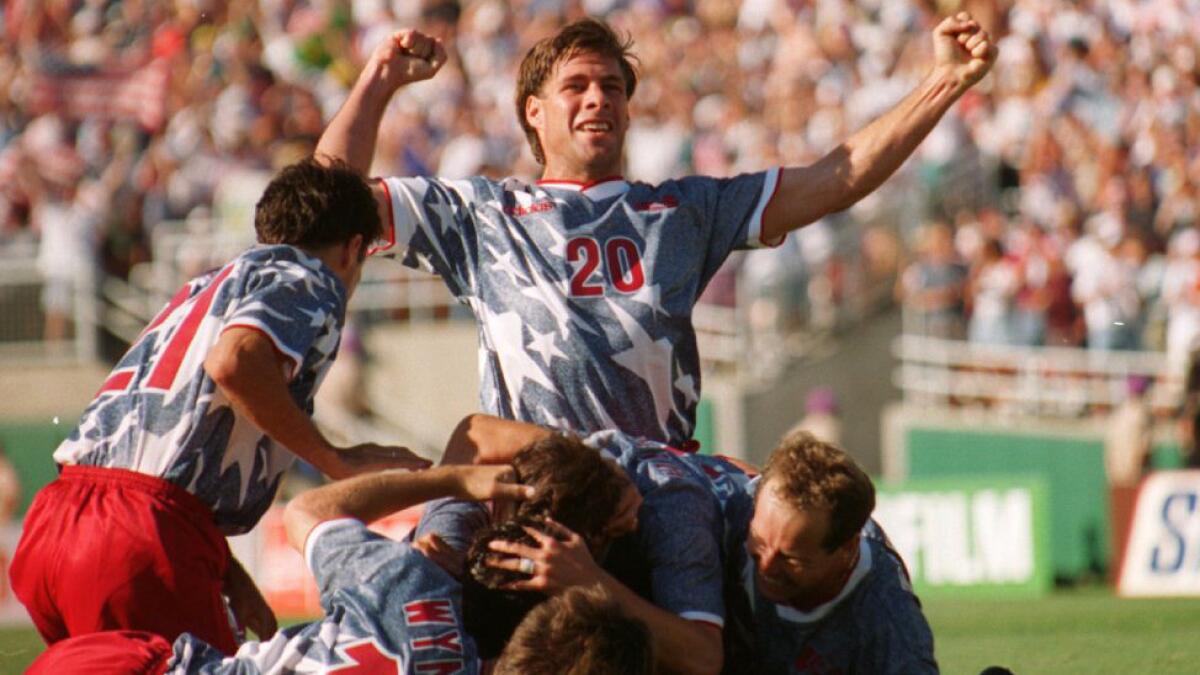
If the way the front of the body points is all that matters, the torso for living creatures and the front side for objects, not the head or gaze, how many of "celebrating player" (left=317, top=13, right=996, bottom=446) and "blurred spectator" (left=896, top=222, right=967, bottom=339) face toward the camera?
2

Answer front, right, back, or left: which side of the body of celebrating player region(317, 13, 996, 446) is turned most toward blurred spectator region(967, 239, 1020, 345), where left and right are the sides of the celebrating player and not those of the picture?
back

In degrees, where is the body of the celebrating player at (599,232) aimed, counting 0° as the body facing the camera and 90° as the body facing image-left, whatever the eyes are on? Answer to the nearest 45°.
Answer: approximately 0°

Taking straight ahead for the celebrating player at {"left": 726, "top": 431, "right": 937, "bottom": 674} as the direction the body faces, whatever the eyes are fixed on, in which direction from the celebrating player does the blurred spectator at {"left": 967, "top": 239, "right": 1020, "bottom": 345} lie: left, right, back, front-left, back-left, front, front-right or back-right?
back-right

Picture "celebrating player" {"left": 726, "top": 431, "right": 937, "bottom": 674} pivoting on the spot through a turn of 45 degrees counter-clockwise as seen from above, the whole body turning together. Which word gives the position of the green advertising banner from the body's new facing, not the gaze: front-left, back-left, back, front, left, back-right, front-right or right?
back

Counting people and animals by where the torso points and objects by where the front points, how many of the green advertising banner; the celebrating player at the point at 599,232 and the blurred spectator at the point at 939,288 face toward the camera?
3

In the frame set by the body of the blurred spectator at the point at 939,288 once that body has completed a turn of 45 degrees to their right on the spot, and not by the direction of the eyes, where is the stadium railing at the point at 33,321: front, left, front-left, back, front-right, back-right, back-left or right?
front-right

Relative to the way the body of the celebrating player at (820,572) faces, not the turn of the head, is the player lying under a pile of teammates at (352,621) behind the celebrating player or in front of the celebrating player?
in front

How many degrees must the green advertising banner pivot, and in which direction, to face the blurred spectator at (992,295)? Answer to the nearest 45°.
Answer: approximately 180°

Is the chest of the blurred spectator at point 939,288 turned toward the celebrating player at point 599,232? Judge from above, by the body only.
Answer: yes

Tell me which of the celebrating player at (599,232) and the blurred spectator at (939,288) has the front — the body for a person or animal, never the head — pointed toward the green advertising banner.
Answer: the blurred spectator

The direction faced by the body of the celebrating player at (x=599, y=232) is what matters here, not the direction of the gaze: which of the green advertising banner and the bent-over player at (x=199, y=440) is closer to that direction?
the bent-over player

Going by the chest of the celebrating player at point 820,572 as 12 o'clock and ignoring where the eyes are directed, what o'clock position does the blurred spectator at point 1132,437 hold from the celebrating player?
The blurred spectator is roughly at 5 o'clock from the celebrating player.

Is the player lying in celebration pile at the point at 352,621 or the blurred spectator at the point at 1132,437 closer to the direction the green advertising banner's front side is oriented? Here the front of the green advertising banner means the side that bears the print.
the player lying in celebration pile
